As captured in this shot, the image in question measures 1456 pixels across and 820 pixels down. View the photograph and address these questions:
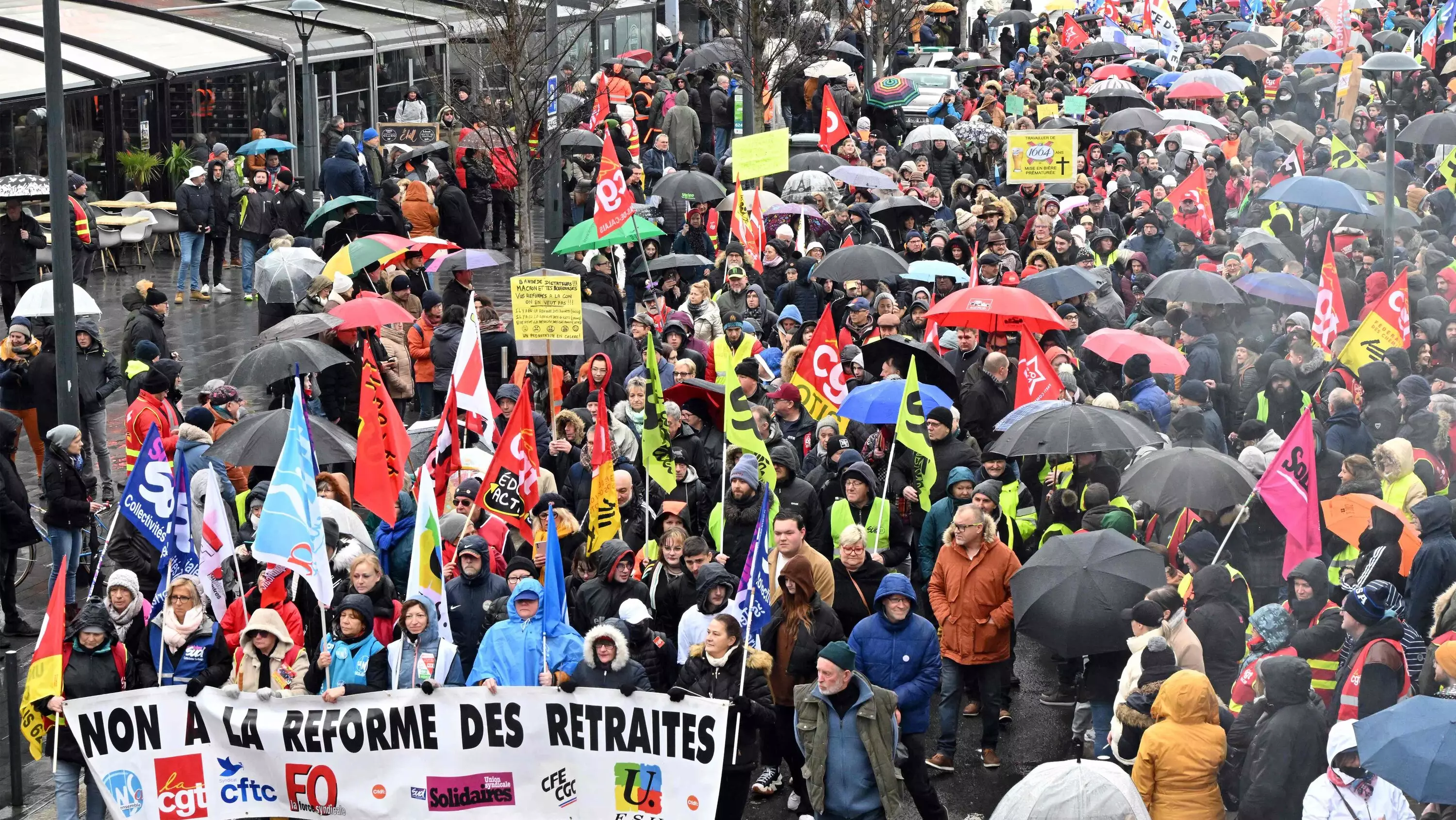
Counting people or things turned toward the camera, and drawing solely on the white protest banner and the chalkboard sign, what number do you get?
2

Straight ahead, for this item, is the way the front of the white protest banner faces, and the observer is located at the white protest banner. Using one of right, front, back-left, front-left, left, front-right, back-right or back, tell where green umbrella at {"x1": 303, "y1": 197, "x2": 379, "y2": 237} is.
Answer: back

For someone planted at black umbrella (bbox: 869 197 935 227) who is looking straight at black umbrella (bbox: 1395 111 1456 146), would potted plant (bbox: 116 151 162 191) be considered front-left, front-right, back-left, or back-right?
back-left

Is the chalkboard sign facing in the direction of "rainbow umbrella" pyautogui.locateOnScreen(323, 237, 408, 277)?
yes

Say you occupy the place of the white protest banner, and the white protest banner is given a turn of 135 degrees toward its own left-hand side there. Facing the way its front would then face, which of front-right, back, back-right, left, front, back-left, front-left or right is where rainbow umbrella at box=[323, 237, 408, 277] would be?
front-left

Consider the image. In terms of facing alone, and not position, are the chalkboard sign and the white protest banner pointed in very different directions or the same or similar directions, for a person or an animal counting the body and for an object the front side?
same or similar directions

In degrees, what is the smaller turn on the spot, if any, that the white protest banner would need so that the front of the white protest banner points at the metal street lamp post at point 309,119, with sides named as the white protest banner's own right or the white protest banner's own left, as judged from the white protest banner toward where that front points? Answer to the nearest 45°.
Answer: approximately 180°

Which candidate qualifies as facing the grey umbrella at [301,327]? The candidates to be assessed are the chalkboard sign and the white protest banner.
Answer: the chalkboard sign

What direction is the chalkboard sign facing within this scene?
toward the camera

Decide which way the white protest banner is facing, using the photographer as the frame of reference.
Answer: facing the viewer

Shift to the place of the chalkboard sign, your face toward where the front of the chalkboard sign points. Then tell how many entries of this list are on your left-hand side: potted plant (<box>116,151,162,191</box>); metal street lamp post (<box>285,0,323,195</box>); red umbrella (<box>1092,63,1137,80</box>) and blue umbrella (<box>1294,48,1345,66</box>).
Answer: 2

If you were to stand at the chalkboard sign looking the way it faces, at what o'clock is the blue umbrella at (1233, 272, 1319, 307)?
The blue umbrella is roughly at 11 o'clock from the chalkboard sign.

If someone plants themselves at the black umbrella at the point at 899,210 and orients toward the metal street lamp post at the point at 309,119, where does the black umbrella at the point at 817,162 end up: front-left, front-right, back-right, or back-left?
front-right

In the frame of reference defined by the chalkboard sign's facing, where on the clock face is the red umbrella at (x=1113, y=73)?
The red umbrella is roughly at 9 o'clock from the chalkboard sign.
